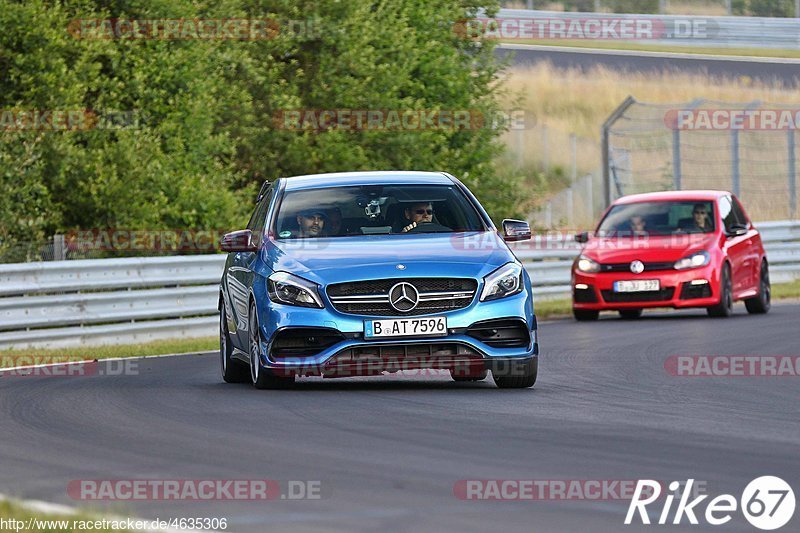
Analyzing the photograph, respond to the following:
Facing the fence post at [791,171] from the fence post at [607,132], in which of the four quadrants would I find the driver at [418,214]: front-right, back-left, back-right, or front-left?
back-right

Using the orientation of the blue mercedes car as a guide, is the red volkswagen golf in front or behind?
behind

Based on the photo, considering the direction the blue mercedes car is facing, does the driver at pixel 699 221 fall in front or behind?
behind

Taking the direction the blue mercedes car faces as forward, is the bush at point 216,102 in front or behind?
behind

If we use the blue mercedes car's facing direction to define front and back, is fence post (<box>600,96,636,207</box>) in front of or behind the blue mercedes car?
behind

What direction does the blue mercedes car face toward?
toward the camera

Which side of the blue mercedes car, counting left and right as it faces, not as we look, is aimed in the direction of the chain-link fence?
back
